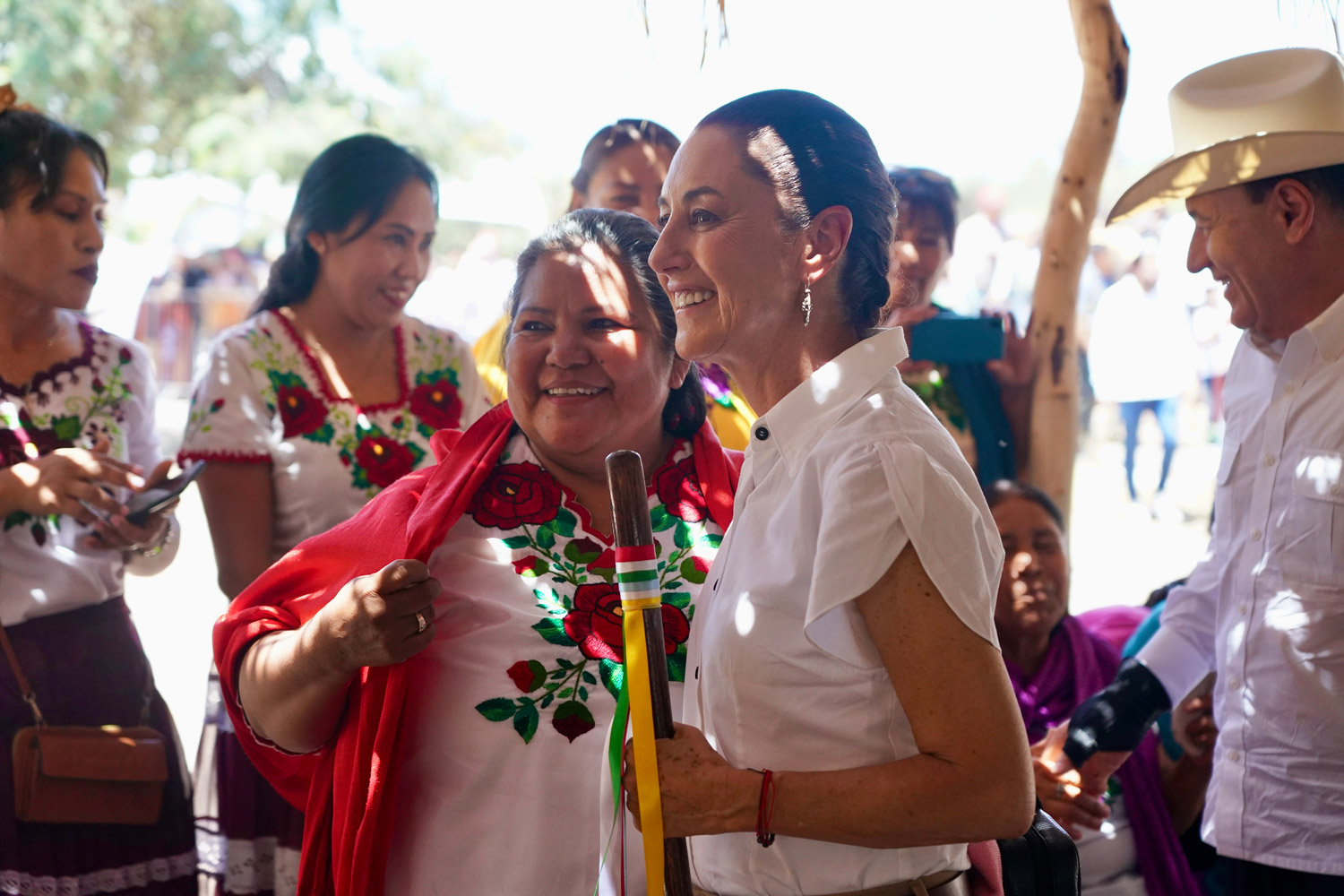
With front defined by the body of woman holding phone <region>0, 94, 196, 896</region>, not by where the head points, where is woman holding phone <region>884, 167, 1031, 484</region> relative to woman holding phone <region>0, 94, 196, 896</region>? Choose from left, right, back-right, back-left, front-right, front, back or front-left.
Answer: front-left

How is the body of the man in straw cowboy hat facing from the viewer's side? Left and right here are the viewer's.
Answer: facing the viewer and to the left of the viewer

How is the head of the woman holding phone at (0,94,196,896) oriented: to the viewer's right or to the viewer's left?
to the viewer's right

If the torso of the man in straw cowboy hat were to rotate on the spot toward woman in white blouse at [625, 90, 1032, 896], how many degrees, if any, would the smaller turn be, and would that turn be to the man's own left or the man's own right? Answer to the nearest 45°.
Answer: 0° — they already face them

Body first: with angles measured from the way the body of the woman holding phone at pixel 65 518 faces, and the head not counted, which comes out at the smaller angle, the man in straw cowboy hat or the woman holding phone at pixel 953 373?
the man in straw cowboy hat

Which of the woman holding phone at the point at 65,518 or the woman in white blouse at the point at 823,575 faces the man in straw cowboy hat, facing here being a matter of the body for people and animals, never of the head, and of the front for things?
the woman holding phone

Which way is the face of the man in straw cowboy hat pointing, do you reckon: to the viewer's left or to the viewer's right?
to the viewer's left

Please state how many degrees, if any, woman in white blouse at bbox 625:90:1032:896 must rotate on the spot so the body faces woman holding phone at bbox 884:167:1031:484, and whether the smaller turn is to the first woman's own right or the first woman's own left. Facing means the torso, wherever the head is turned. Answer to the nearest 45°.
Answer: approximately 90° to the first woman's own right

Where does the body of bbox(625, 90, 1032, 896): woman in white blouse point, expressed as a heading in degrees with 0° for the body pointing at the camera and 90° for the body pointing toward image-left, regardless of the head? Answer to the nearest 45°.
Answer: approximately 90°

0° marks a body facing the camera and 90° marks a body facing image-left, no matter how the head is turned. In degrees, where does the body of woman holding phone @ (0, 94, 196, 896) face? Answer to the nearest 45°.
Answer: approximately 315°

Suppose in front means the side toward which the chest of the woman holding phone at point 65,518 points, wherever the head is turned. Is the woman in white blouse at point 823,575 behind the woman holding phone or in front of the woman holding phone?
in front

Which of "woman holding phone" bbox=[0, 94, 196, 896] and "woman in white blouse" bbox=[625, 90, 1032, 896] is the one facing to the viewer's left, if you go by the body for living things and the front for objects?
the woman in white blouse

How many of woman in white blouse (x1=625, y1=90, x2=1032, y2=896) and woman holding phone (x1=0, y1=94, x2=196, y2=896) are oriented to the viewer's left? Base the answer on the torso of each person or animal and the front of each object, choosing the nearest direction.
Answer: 1

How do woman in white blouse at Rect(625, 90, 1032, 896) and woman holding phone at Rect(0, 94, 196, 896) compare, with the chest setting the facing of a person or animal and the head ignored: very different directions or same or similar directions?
very different directions

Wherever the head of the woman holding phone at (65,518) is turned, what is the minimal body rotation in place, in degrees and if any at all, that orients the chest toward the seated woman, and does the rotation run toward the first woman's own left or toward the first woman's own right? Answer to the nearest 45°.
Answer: approximately 45° to the first woman's own left
